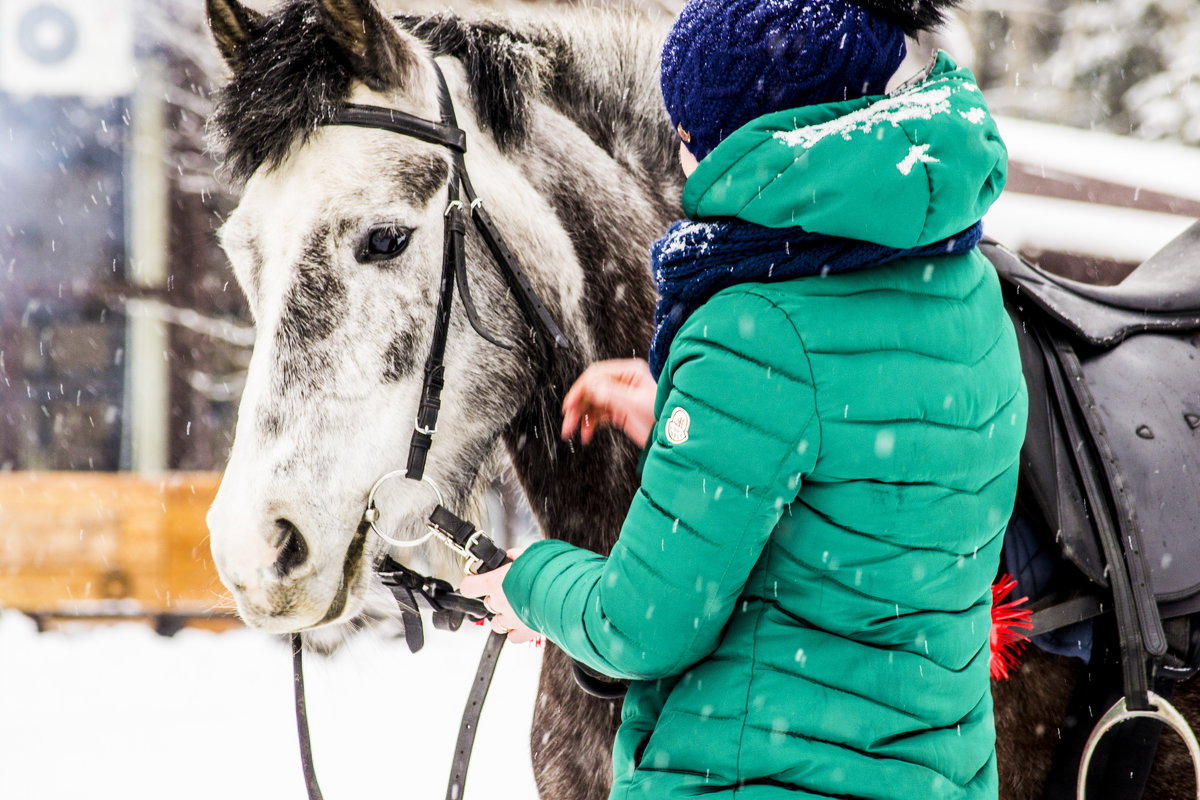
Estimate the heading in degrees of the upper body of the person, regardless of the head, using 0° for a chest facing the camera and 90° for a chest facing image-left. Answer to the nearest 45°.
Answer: approximately 135°

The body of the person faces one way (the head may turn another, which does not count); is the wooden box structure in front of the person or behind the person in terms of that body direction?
in front

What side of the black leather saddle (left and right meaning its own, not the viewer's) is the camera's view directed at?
left

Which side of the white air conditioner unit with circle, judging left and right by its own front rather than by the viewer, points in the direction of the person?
front

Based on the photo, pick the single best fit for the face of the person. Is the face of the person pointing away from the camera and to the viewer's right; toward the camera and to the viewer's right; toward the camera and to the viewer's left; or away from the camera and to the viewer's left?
away from the camera and to the viewer's left

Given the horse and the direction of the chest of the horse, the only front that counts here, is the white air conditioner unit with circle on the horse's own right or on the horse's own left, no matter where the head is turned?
on the horse's own right

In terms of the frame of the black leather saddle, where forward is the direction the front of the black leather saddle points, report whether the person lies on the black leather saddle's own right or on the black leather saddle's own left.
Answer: on the black leather saddle's own left

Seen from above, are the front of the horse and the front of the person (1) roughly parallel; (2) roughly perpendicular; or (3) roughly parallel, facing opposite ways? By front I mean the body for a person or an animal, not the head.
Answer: roughly perpendicular

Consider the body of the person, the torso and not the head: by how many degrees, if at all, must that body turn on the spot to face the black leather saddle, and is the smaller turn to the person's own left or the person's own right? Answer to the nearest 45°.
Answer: approximately 90° to the person's own right

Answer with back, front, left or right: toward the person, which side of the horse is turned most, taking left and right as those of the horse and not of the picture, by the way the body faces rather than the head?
left

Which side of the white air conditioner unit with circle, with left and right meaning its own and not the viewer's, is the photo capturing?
front

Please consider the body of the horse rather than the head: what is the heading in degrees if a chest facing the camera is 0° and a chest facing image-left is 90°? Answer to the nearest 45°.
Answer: approximately 45°
